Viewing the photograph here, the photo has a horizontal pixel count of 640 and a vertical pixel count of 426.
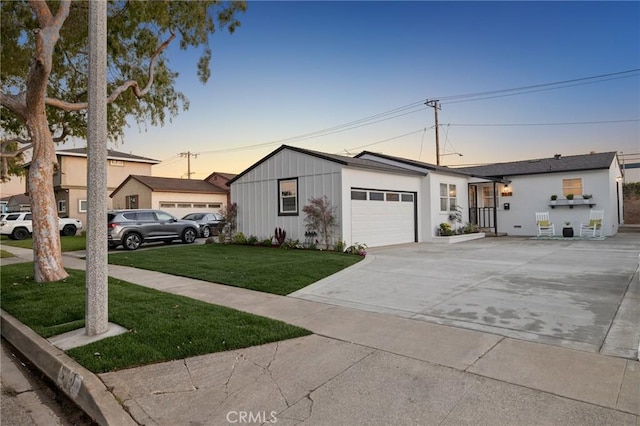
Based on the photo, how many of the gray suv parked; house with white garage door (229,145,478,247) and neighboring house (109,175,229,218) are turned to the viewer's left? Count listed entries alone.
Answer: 0

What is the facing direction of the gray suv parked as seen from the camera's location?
facing away from the viewer and to the right of the viewer

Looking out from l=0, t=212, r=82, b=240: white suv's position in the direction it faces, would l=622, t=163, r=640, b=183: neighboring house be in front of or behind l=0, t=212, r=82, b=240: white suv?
in front

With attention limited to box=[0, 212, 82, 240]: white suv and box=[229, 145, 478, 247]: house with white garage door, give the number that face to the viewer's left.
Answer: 0

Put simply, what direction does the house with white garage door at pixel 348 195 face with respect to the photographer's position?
facing the viewer and to the right of the viewer

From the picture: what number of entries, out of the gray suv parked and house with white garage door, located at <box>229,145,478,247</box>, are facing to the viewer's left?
0

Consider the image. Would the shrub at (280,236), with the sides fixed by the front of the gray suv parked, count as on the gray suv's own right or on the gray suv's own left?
on the gray suv's own right

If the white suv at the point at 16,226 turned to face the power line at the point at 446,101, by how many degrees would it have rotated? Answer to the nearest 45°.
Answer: approximately 45° to its right

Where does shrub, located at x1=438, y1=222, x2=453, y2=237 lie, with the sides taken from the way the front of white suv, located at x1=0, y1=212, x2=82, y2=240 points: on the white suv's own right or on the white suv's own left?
on the white suv's own right

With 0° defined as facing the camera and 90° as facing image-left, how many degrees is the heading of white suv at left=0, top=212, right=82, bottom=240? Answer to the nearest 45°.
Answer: approximately 270°

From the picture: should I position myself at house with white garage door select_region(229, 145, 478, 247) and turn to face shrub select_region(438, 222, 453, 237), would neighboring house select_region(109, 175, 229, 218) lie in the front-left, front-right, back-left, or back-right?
back-left

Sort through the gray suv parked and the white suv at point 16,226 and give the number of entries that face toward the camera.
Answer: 0
